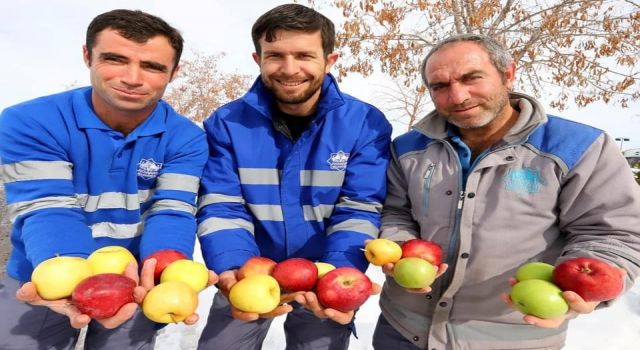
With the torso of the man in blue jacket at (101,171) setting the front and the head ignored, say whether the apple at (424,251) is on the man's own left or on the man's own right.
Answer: on the man's own left

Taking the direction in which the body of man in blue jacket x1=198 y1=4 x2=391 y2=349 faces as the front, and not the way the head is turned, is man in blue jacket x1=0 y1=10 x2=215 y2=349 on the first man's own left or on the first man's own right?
on the first man's own right

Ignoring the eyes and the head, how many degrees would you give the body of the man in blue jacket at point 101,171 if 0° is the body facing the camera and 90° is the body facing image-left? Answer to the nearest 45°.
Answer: approximately 0°

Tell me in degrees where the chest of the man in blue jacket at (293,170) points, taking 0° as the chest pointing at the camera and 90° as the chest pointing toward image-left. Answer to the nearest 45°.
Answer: approximately 0°

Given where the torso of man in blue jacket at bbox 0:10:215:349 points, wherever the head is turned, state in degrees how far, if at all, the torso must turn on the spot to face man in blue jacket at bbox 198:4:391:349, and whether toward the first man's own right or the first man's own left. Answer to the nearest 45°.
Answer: approximately 90° to the first man's own left

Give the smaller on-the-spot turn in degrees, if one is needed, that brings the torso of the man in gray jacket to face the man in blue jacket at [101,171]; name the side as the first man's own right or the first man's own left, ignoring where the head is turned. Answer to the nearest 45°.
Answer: approximately 45° to the first man's own right

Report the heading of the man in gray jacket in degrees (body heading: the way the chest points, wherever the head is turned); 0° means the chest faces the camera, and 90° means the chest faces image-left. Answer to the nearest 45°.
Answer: approximately 45°

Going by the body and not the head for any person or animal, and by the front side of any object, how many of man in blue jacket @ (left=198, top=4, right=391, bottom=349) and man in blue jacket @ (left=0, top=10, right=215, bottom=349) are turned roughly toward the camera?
2

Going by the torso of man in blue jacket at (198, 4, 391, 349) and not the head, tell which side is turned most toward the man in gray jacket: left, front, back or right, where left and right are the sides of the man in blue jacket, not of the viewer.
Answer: left
